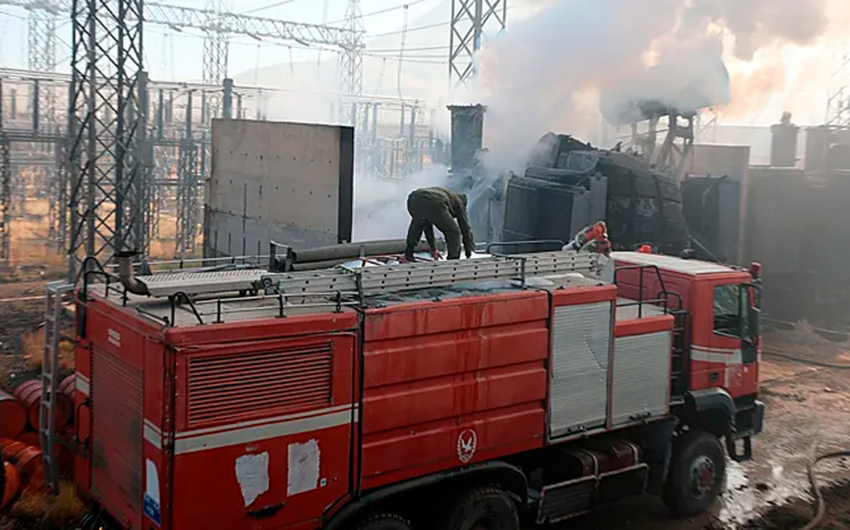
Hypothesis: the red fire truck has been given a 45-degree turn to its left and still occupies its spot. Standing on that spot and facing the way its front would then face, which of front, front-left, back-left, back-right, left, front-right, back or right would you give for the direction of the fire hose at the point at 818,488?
front-right

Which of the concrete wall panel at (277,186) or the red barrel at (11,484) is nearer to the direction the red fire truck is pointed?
the concrete wall panel

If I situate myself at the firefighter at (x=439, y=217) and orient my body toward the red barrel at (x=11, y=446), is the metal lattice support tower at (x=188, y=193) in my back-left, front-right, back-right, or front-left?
front-right

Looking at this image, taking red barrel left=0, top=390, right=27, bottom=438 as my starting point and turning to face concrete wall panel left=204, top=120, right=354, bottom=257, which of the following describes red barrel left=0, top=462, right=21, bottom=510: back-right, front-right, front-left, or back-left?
back-right

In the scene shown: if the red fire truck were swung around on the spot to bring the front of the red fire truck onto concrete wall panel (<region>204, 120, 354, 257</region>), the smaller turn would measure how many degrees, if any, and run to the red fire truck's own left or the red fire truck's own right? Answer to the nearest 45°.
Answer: approximately 45° to the red fire truck's own left

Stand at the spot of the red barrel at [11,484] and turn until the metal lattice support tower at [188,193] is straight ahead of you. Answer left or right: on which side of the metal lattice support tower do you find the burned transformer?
right

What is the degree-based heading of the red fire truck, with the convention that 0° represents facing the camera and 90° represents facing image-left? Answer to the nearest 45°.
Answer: approximately 225°
